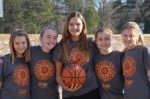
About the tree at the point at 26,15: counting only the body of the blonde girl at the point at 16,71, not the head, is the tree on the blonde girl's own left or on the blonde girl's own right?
on the blonde girl's own left

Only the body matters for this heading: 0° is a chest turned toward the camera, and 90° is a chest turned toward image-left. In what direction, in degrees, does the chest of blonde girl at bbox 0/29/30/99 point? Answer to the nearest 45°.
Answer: approximately 315°

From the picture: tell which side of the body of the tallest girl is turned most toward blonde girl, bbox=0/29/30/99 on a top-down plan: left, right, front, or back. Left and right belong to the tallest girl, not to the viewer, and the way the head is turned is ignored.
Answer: right

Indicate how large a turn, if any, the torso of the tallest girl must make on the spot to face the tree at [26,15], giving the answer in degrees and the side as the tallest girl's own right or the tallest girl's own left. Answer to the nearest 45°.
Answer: approximately 180°

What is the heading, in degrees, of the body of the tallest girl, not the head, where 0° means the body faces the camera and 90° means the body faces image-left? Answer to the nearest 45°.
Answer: approximately 0°

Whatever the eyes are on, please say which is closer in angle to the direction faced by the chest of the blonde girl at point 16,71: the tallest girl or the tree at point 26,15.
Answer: the tallest girl
